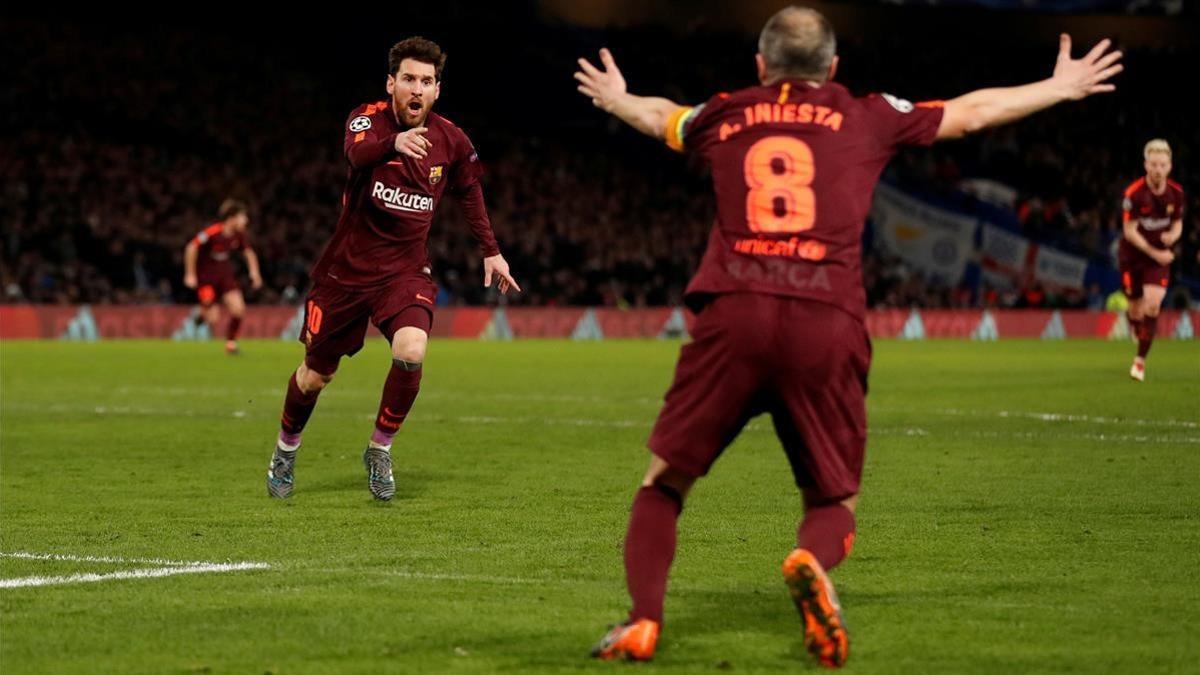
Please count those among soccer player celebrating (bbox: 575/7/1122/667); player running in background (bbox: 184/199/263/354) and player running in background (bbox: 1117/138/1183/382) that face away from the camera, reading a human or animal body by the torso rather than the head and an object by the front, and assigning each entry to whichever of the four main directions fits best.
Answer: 1

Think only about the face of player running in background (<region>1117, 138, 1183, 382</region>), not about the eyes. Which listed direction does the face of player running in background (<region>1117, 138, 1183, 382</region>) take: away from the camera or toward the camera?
toward the camera

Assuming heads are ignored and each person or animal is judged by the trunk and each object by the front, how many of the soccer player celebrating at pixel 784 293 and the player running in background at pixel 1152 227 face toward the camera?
1

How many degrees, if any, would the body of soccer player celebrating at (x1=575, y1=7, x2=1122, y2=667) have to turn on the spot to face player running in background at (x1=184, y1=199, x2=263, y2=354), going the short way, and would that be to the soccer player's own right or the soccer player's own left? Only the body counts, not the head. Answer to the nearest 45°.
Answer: approximately 45° to the soccer player's own left

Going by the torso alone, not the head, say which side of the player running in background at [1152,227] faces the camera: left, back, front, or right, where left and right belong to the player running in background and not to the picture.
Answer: front

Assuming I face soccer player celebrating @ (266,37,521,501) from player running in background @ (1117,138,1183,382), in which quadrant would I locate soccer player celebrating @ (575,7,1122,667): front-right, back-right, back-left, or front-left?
front-left

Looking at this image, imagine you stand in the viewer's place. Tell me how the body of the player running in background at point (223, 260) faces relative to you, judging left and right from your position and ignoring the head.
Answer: facing the viewer and to the right of the viewer

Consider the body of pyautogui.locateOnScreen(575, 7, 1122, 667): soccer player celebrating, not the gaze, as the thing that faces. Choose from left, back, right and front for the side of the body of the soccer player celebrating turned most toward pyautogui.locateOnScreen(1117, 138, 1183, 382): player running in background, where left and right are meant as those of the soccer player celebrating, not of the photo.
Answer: front

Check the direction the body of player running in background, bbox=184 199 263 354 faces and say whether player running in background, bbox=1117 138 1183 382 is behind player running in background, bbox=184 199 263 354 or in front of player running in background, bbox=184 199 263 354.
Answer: in front

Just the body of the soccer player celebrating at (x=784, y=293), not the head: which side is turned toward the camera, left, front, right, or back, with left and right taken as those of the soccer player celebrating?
back

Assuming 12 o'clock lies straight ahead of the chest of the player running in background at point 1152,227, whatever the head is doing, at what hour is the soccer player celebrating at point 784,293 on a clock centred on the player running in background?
The soccer player celebrating is roughly at 12 o'clock from the player running in background.

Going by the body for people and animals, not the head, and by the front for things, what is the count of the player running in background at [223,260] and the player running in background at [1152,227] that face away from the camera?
0

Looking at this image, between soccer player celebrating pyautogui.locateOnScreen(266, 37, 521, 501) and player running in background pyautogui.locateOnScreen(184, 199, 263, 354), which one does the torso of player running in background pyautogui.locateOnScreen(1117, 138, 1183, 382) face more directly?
the soccer player celebrating
